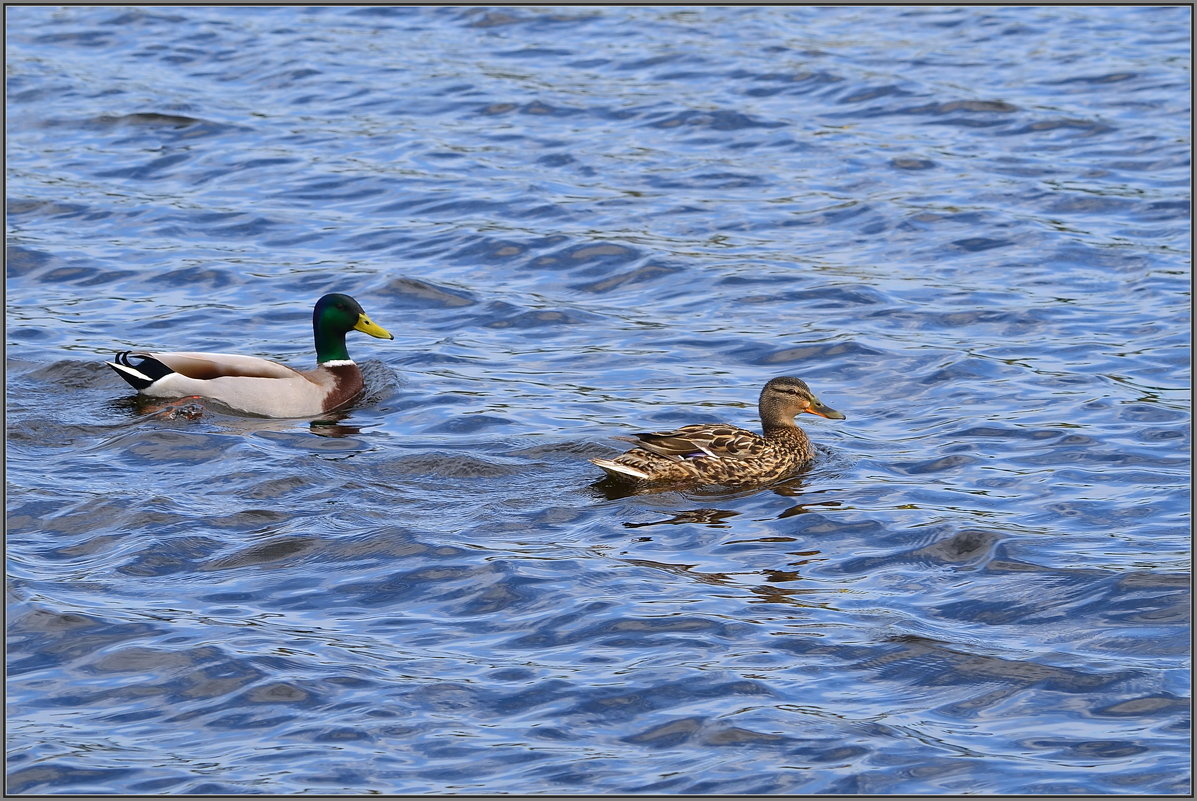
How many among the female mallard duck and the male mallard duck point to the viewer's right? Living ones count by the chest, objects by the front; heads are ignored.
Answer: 2

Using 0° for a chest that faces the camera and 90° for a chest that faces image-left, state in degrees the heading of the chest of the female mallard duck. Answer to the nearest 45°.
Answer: approximately 270°

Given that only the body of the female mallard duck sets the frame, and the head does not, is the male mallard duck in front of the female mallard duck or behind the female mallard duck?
behind

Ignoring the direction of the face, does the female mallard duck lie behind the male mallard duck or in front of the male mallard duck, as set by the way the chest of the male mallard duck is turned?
in front

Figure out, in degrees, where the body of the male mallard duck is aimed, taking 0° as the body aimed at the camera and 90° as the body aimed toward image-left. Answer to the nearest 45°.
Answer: approximately 270°

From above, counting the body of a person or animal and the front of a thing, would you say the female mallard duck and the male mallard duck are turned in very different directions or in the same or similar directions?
same or similar directions
